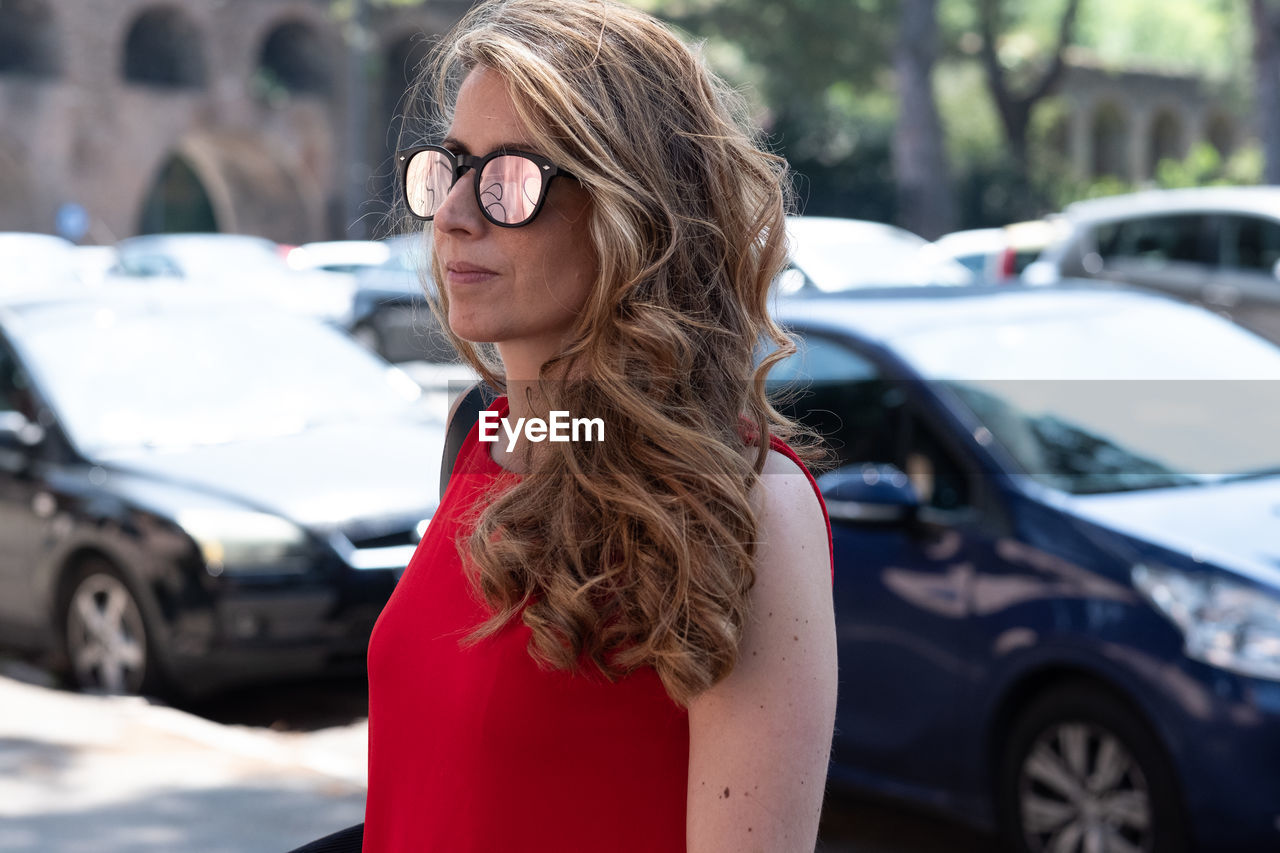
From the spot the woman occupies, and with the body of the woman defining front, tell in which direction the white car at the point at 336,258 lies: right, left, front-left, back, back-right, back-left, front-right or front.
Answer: back-right

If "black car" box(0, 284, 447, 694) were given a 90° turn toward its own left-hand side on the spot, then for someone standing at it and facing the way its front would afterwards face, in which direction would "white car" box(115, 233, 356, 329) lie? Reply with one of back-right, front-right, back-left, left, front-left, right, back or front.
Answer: front-left

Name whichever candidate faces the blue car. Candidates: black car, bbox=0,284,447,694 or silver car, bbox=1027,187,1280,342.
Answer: the black car

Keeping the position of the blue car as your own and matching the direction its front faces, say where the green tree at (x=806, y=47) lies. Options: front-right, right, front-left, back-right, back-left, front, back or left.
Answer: back-left

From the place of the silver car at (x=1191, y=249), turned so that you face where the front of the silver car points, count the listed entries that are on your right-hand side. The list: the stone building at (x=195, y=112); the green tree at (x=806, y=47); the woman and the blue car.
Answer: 2

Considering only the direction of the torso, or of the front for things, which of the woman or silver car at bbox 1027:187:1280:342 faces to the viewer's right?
the silver car

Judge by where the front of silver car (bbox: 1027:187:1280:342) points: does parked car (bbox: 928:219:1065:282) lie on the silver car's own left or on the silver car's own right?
on the silver car's own left

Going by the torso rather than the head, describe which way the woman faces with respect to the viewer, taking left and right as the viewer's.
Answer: facing the viewer and to the left of the viewer

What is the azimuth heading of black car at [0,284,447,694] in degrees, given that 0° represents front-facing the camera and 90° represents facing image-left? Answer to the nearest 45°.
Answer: approximately 315°

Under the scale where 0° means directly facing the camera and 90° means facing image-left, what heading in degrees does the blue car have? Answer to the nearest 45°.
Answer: approximately 315°

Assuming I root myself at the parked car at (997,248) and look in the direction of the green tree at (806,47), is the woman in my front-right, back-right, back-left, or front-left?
back-left

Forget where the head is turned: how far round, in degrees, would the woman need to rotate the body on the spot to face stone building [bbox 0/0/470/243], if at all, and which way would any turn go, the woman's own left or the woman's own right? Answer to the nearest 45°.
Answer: approximately 135° to the woman's own right

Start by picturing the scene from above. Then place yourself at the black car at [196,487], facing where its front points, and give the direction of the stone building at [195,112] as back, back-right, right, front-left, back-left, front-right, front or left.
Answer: back-left

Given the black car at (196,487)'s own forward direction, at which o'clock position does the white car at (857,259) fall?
The white car is roughly at 9 o'clock from the black car.

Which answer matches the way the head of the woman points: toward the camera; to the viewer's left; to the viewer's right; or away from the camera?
to the viewer's left
